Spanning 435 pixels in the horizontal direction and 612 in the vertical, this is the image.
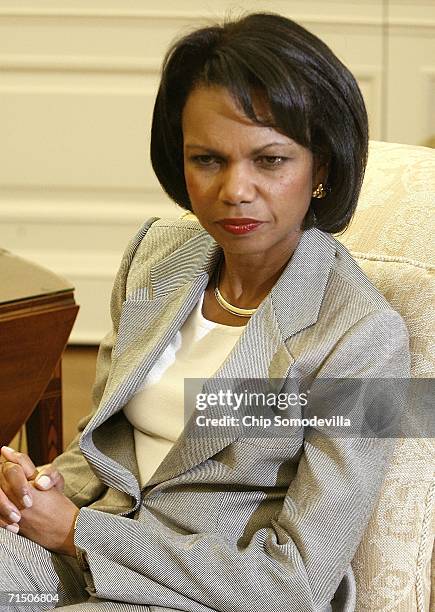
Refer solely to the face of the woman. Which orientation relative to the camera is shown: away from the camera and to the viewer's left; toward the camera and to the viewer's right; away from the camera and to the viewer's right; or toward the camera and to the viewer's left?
toward the camera and to the viewer's left

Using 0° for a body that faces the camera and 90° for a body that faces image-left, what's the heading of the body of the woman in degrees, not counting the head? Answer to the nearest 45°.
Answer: approximately 45°

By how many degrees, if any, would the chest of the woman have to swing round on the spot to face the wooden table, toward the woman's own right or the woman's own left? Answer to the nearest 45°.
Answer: approximately 90° to the woman's own right
